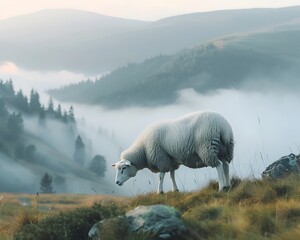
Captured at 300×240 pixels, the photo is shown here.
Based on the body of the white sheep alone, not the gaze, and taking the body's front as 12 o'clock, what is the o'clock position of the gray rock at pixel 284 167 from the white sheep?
The gray rock is roughly at 6 o'clock from the white sheep.

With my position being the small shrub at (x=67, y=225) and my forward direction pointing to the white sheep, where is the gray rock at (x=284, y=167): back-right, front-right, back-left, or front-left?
front-right

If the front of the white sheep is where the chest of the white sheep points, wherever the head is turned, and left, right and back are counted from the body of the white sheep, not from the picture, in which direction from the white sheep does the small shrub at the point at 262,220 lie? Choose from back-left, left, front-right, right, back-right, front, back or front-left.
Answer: left

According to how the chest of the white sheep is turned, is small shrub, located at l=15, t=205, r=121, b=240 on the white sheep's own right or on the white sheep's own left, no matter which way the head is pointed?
on the white sheep's own left

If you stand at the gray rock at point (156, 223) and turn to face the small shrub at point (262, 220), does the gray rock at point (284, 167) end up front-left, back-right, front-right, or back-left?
front-left

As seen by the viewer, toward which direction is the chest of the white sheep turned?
to the viewer's left

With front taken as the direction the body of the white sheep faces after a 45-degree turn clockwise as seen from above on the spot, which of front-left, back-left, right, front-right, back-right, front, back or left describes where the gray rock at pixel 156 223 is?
back-left
